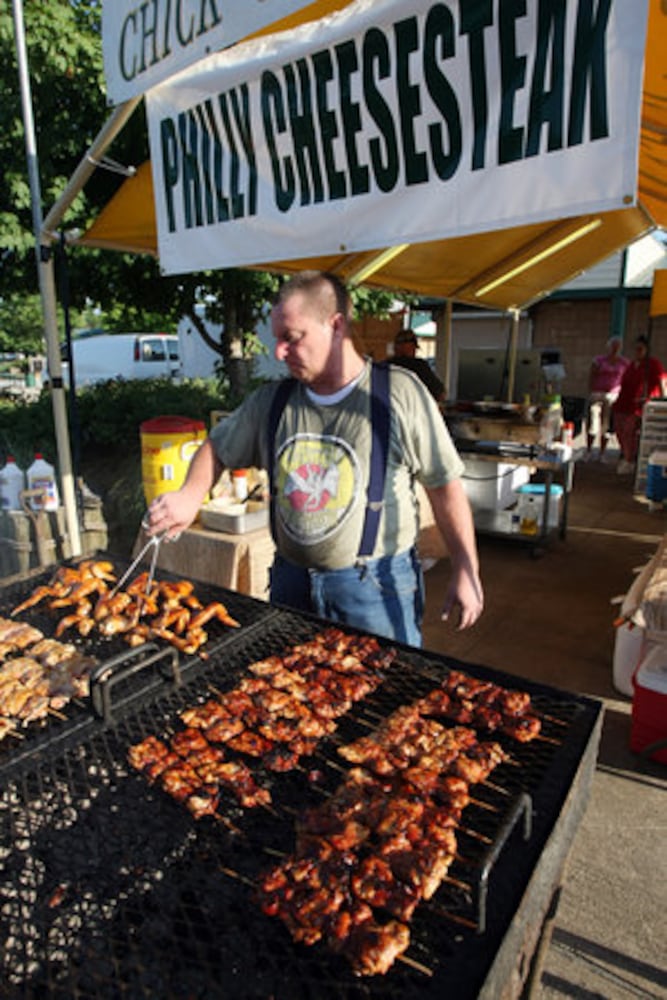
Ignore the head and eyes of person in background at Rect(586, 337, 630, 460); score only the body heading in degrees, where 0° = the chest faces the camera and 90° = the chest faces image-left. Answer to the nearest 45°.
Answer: approximately 0°

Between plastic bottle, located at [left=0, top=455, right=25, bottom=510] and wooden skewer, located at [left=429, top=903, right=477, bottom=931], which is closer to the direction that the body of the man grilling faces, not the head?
the wooden skewer

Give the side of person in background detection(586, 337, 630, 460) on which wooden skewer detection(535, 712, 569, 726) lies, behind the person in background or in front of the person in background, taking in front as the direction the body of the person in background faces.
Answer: in front

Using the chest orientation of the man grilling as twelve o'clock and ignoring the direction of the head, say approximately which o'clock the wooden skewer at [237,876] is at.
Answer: The wooden skewer is roughly at 11 o'clock from the man grilling.

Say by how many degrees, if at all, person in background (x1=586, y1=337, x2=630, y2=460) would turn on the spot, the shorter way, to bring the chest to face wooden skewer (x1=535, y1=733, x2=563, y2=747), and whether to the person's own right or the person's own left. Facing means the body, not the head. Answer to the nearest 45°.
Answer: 0° — they already face it

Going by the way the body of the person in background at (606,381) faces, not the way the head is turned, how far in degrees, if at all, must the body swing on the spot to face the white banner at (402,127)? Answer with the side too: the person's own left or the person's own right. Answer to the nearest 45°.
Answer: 0° — they already face it

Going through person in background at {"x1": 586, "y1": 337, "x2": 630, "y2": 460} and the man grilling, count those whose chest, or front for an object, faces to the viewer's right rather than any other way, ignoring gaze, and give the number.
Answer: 0

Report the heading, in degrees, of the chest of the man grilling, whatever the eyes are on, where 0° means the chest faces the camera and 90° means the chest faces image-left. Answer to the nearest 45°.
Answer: approximately 45°

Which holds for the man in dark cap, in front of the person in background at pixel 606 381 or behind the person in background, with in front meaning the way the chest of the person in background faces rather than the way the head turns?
in front

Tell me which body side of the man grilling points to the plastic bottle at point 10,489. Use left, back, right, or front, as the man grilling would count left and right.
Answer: right
